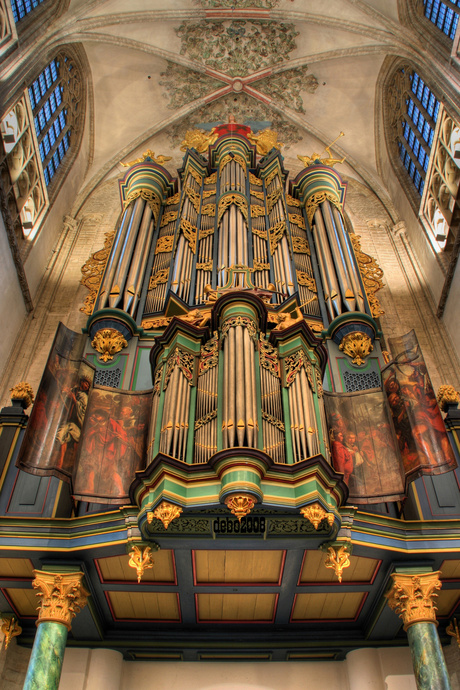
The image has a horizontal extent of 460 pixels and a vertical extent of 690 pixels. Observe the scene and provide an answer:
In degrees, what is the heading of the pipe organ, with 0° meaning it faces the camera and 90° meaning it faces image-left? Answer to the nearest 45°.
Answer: approximately 0°
